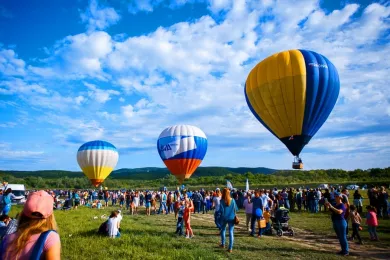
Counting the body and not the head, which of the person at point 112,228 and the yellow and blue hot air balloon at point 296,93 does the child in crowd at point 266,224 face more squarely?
the yellow and blue hot air balloon

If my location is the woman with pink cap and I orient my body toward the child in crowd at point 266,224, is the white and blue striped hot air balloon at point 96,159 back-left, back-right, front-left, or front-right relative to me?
front-left

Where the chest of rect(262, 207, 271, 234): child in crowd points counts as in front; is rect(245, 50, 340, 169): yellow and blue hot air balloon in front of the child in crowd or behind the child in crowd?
in front

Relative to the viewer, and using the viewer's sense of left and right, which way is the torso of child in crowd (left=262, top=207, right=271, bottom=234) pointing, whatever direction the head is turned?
facing away from the viewer

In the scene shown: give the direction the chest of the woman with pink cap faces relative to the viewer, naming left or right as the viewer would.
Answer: facing away from the viewer

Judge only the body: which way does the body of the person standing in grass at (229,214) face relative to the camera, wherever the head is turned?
away from the camera

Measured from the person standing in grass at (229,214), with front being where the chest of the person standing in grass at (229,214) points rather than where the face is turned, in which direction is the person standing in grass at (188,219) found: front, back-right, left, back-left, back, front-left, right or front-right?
front-left

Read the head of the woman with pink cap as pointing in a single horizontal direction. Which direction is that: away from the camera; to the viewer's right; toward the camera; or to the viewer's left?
away from the camera

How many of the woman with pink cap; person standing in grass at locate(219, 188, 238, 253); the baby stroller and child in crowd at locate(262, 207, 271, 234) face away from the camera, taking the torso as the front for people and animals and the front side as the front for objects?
3

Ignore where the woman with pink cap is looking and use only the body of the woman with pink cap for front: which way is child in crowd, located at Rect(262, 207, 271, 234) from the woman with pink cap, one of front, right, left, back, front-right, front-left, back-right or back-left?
front-right

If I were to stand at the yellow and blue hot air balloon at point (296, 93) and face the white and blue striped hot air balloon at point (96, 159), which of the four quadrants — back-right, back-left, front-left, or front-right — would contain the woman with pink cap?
back-left

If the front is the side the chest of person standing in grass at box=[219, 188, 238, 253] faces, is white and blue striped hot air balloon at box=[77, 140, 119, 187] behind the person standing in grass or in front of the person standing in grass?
in front

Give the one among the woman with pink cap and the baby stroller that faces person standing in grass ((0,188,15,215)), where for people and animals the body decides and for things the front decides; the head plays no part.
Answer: the woman with pink cap

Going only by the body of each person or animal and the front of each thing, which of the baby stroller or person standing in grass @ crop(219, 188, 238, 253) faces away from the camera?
the person standing in grass
